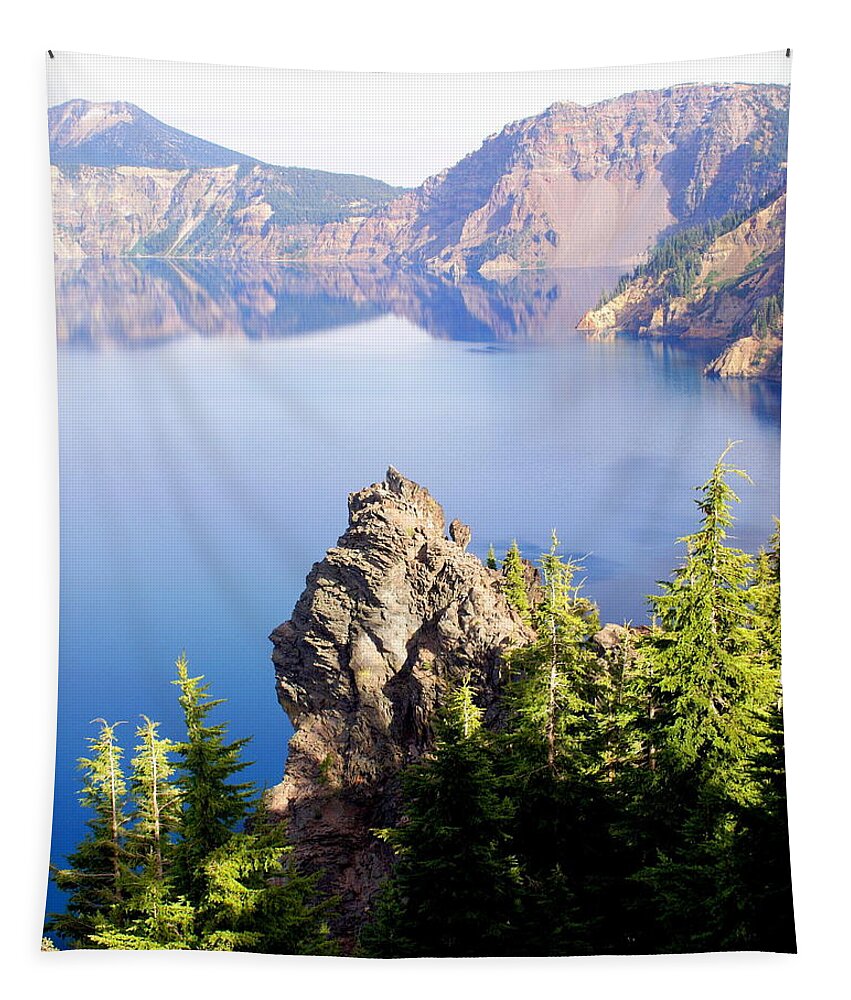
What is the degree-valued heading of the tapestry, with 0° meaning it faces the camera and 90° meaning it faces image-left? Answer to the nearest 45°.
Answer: approximately 0°
